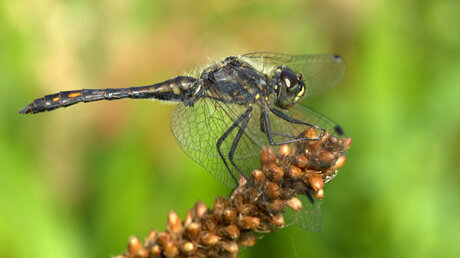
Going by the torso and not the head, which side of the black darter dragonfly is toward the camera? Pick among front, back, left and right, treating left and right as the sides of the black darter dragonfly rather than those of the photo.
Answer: right
